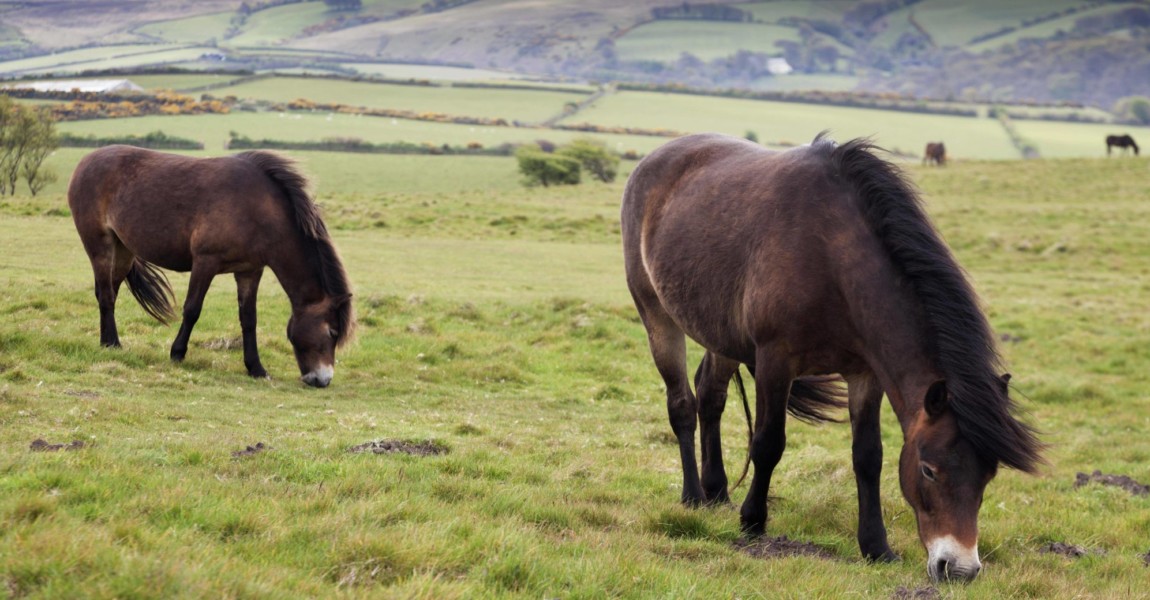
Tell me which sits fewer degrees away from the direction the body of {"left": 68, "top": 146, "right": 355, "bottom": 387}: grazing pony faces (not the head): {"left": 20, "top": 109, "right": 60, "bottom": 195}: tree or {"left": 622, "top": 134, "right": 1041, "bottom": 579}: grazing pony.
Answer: the grazing pony

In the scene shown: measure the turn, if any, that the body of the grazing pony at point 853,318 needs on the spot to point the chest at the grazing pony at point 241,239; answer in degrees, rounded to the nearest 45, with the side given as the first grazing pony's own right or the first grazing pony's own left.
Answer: approximately 180°

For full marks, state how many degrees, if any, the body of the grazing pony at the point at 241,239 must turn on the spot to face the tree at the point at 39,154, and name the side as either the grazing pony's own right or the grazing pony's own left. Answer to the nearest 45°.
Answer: approximately 135° to the grazing pony's own left

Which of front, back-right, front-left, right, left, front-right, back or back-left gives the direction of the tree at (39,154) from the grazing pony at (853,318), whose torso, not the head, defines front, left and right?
back

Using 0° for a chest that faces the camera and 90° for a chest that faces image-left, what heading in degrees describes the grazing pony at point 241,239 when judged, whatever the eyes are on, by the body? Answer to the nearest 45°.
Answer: approximately 315°

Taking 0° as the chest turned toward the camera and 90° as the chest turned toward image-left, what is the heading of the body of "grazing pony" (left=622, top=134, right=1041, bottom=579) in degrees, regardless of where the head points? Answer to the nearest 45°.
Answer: approximately 315°
